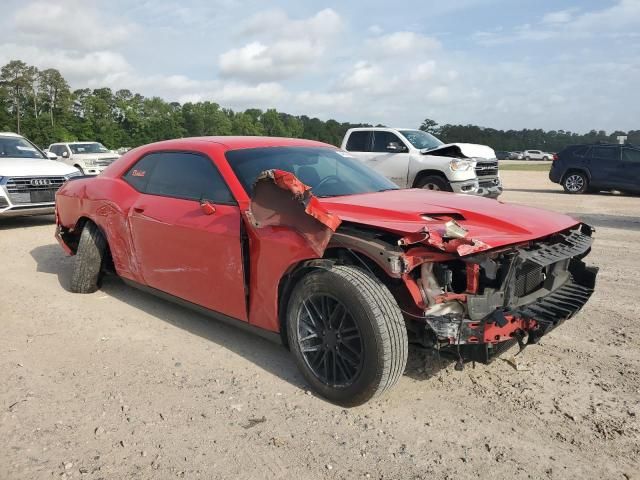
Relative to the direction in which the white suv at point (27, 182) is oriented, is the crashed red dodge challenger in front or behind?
in front

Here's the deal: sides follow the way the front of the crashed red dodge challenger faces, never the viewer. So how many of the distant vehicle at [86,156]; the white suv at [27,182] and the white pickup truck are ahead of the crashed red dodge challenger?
0

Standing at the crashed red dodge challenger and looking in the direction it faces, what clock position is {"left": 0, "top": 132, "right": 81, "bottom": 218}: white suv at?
The white suv is roughly at 6 o'clock from the crashed red dodge challenger.

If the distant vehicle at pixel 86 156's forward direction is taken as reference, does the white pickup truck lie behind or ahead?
ahead

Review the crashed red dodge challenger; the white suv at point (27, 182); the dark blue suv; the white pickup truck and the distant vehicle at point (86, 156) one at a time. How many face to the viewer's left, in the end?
0

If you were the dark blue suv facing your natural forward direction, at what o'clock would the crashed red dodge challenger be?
The crashed red dodge challenger is roughly at 3 o'clock from the dark blue suv.

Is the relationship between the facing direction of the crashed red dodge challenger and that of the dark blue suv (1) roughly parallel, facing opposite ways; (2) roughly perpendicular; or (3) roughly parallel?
roughly parallel

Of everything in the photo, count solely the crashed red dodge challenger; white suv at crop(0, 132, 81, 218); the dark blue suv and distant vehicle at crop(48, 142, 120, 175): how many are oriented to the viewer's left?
0

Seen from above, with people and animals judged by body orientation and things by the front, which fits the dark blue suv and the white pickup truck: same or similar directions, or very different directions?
same or similar directions

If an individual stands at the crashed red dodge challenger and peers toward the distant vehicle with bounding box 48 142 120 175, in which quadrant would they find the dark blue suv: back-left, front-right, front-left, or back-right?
front-right

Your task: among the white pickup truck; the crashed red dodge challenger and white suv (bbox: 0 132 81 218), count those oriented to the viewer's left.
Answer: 0

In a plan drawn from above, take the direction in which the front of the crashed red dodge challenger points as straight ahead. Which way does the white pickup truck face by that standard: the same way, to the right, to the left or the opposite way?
the same way

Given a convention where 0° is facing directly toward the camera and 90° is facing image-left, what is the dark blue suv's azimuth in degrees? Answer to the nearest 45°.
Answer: approximately 270°

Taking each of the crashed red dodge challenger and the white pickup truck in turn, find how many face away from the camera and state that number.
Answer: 0
